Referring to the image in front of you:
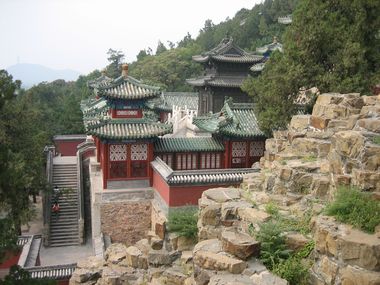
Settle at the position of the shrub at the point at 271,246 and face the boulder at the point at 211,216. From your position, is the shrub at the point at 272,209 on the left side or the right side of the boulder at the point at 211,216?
right

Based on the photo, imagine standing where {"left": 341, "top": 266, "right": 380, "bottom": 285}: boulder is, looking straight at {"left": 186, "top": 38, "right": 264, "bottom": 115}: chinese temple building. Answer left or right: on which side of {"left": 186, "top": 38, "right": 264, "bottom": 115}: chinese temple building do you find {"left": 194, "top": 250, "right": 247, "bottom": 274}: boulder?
left

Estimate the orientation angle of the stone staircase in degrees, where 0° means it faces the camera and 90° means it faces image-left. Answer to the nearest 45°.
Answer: approximately 0°
